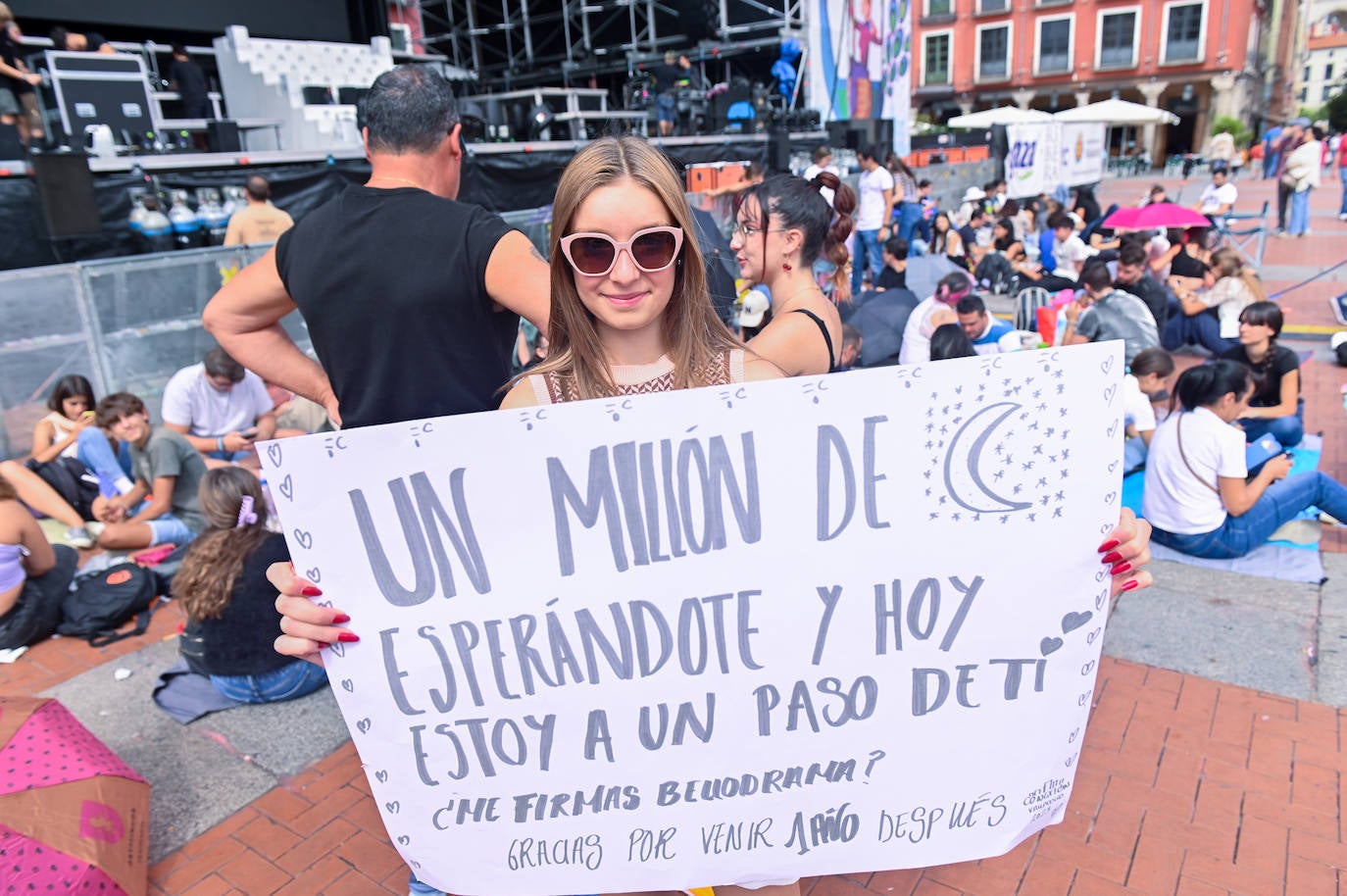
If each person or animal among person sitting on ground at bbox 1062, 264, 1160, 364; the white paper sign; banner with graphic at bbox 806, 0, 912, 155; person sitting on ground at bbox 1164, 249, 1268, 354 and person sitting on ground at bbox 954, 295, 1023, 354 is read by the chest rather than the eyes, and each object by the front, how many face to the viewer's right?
0

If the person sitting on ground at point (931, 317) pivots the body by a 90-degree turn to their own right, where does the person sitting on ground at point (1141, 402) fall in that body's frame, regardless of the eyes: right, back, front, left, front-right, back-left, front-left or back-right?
front-left

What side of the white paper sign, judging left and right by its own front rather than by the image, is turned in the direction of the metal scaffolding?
back

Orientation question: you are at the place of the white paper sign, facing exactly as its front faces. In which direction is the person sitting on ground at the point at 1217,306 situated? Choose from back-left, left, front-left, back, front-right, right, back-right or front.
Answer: back-left

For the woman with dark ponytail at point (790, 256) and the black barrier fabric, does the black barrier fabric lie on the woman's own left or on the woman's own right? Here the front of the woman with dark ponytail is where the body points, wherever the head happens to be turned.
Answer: on the woman's own right

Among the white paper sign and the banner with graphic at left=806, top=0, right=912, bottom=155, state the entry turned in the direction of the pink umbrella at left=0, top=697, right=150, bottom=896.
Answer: the banner with graphic

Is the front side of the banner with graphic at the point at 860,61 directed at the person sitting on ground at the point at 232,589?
yes

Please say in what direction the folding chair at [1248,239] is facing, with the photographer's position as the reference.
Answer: facing to the left of the viewer

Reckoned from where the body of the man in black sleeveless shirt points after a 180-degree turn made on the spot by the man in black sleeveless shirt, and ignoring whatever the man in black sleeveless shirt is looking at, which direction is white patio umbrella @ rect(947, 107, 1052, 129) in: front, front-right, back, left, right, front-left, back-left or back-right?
back-left

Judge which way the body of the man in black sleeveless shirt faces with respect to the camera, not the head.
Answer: away from the camera

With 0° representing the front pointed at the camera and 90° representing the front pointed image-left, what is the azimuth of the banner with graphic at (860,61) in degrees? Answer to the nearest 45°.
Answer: approximately 0°

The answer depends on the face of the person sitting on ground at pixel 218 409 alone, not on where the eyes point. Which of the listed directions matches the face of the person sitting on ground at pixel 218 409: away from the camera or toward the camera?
toward the camera

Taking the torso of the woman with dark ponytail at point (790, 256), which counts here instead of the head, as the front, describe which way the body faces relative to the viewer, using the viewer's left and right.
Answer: facing to the left of the viewer

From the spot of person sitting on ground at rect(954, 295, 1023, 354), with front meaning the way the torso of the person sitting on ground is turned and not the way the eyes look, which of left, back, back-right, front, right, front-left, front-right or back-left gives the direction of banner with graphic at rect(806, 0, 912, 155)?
back-right

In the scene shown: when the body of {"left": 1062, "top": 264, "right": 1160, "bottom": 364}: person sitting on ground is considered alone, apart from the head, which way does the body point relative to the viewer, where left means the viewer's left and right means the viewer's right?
facing away from the viewer and to the left of the viewer

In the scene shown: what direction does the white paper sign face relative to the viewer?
toward the camera

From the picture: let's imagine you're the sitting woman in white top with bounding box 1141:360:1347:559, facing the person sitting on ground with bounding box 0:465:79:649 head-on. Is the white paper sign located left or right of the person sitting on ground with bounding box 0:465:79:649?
left

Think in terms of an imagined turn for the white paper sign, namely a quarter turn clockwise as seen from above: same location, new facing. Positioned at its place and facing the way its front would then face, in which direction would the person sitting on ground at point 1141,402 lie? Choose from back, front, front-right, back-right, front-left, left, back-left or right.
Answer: back-right
